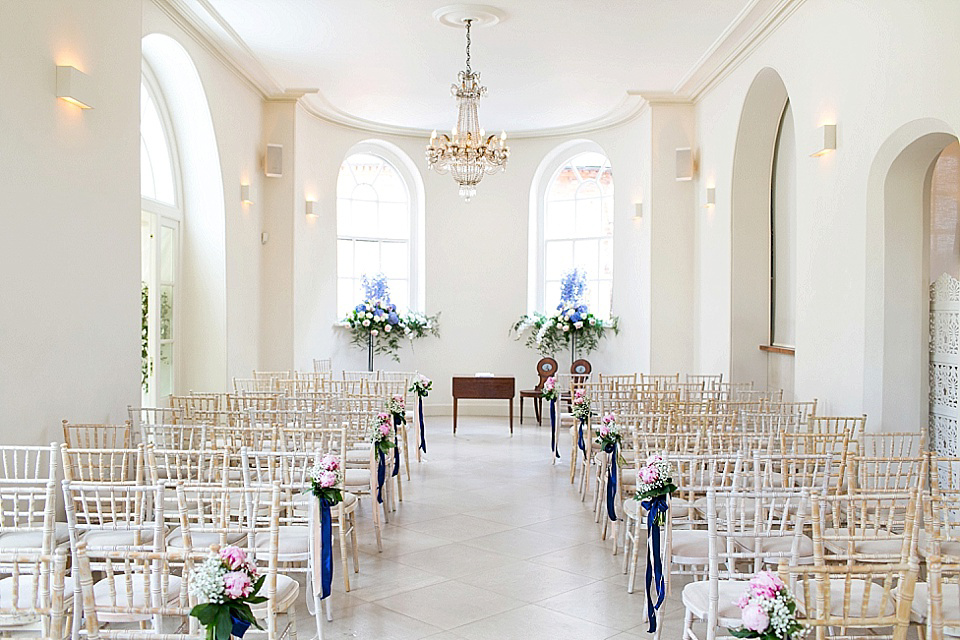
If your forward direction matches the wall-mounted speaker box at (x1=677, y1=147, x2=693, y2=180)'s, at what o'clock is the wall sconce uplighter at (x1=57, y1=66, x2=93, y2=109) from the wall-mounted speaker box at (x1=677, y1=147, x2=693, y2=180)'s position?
The wall sconce uplighter is roughly at 1 o'clock from the wall-mounted speaker box.

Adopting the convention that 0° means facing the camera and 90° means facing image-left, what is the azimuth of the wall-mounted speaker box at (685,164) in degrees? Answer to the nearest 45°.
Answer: approximately 0°

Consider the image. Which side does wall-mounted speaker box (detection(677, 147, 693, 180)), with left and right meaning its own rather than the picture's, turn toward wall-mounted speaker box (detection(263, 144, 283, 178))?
right

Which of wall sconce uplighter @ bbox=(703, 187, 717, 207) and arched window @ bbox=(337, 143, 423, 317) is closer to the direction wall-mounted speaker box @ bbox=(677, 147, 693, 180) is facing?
the wall sconce uplighter

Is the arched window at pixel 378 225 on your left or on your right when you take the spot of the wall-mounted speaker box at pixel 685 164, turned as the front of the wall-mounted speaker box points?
on your right

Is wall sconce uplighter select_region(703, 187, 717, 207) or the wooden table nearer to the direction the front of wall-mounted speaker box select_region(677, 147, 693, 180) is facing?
the wall sconce uplighter

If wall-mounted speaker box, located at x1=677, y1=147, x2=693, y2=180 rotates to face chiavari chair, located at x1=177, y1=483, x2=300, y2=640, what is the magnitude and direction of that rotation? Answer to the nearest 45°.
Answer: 0° — it already faces it

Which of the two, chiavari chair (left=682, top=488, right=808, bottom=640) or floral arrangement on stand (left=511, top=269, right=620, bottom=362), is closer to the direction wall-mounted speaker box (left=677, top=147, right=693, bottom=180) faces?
the chiavari chair
